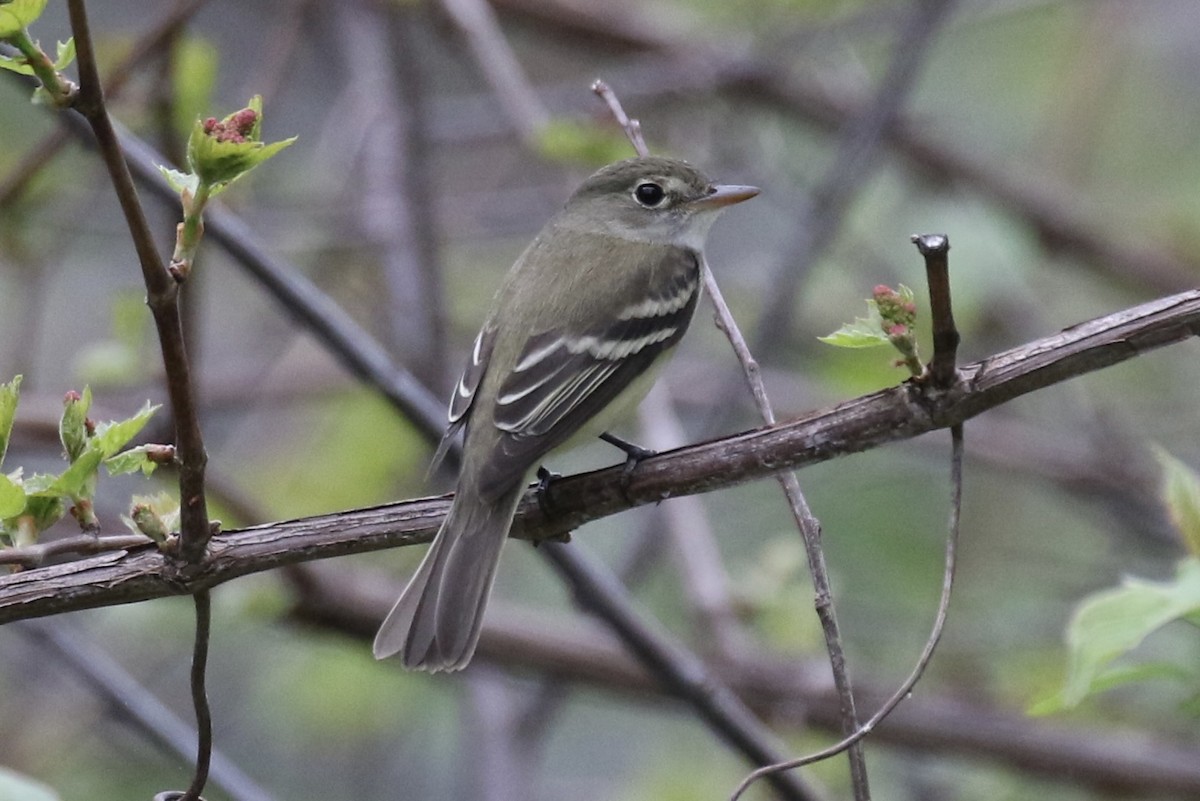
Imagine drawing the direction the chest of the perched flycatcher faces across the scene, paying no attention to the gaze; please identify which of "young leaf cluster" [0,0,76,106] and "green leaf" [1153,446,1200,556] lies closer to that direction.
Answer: the green leaf

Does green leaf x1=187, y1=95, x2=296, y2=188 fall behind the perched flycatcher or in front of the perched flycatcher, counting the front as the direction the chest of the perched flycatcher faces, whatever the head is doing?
behind

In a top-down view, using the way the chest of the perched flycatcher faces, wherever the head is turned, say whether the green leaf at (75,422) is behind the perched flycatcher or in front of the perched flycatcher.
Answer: behind

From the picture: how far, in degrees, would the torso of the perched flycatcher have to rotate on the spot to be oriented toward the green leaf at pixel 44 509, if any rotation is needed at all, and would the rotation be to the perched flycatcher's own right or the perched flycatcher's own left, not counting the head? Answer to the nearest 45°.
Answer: approximately 180°

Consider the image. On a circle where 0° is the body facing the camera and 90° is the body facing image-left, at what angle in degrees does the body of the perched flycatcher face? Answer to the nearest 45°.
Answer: approximately 225°

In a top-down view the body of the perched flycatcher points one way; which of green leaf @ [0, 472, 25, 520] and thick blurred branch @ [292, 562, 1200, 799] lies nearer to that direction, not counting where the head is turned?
the thick blurred branch

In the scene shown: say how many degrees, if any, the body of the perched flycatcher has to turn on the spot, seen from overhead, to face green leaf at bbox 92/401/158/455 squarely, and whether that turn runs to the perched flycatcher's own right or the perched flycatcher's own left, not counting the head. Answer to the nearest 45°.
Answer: approximately 180°
